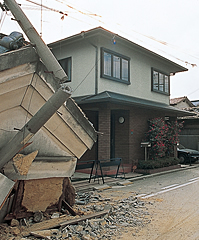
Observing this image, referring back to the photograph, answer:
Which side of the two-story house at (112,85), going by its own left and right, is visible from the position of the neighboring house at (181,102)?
left

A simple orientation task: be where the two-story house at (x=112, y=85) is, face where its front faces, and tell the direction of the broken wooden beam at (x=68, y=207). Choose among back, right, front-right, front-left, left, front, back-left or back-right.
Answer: front-right

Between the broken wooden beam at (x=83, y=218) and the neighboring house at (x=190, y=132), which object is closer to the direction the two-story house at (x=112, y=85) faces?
the broken wooden beam

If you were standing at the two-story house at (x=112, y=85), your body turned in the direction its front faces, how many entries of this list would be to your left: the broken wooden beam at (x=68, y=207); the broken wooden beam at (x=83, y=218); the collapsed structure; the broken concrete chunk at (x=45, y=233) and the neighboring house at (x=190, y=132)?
1

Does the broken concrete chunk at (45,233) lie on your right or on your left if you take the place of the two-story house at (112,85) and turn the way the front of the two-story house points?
on your right

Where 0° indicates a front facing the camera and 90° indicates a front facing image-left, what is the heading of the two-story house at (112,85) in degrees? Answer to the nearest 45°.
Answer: approximately 315°

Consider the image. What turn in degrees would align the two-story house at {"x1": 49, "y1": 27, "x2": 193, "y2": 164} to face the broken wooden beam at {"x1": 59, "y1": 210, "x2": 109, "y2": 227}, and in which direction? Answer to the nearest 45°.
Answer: approximately 45° to its right

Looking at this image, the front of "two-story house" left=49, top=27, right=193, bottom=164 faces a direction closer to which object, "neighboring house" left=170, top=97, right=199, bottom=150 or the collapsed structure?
the collapsed structure

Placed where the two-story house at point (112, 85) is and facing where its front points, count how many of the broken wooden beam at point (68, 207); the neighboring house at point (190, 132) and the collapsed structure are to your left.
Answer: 1

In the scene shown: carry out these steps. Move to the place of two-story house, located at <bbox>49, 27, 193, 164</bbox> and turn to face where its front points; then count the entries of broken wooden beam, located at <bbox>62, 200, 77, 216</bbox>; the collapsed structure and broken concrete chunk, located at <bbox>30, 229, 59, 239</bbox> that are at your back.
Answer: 0

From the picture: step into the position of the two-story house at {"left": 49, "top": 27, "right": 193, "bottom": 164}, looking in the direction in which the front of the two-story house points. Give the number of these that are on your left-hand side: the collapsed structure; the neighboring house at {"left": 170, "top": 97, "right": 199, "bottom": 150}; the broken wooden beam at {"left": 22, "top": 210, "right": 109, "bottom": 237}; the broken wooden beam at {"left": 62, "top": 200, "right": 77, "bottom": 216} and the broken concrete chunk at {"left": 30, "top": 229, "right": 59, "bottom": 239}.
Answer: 1

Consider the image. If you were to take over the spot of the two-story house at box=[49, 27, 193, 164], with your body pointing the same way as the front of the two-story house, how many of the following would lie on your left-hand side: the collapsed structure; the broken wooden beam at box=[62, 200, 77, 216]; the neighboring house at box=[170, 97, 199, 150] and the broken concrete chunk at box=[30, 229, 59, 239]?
1

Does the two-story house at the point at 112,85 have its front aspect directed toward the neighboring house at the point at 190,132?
no

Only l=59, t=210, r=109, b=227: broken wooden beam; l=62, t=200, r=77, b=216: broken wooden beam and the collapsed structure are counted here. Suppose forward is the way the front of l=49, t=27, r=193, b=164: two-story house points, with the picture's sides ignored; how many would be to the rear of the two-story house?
0
